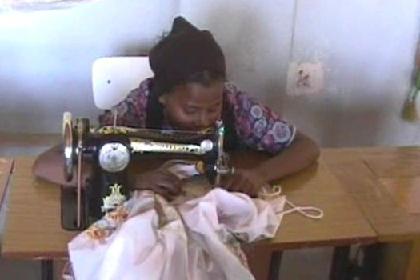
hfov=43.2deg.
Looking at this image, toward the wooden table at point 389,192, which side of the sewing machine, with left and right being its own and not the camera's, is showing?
right

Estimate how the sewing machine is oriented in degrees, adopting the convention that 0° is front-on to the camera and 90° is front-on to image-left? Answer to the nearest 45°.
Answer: approximately 180°

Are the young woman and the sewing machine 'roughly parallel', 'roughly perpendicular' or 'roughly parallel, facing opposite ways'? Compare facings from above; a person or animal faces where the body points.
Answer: roughly parallel, facing opposite ways

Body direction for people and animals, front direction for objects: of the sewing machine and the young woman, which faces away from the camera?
the sewing machine

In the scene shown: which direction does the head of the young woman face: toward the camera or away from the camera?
toward the camera

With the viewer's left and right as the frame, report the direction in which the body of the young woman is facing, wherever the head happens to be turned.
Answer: facing the viewer

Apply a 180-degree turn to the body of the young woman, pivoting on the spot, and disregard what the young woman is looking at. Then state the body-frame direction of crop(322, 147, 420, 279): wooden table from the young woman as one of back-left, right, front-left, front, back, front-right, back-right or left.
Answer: right

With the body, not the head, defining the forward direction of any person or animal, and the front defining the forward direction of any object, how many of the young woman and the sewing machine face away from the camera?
1
